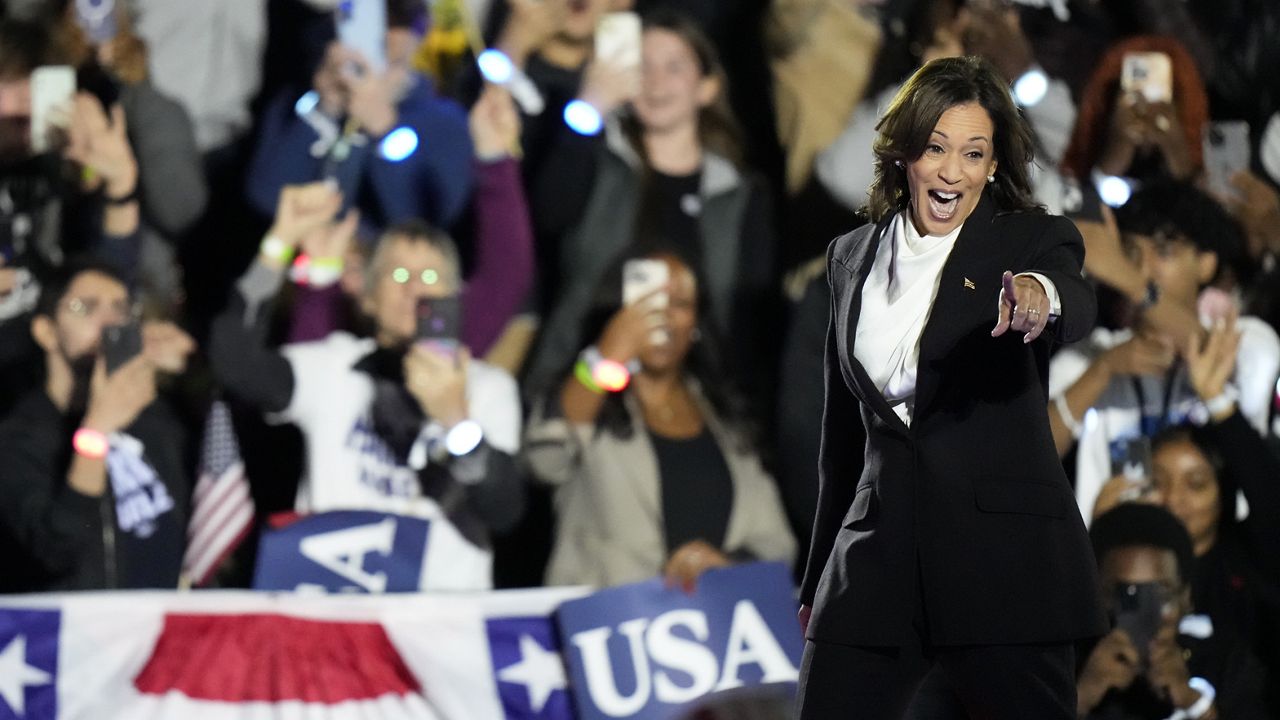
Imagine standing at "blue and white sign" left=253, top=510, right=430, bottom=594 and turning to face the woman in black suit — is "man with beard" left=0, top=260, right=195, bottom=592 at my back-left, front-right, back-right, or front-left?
back-right

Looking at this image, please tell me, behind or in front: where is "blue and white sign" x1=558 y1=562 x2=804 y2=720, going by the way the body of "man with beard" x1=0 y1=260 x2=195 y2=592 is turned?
in front

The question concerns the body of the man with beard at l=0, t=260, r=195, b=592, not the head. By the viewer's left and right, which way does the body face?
facing the viewer and to the right of the viewer

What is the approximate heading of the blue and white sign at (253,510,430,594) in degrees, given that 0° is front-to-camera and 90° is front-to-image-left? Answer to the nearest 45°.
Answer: approximately 0°

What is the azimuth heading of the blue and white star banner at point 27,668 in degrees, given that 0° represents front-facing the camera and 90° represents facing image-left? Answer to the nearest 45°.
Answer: approximately 0°
